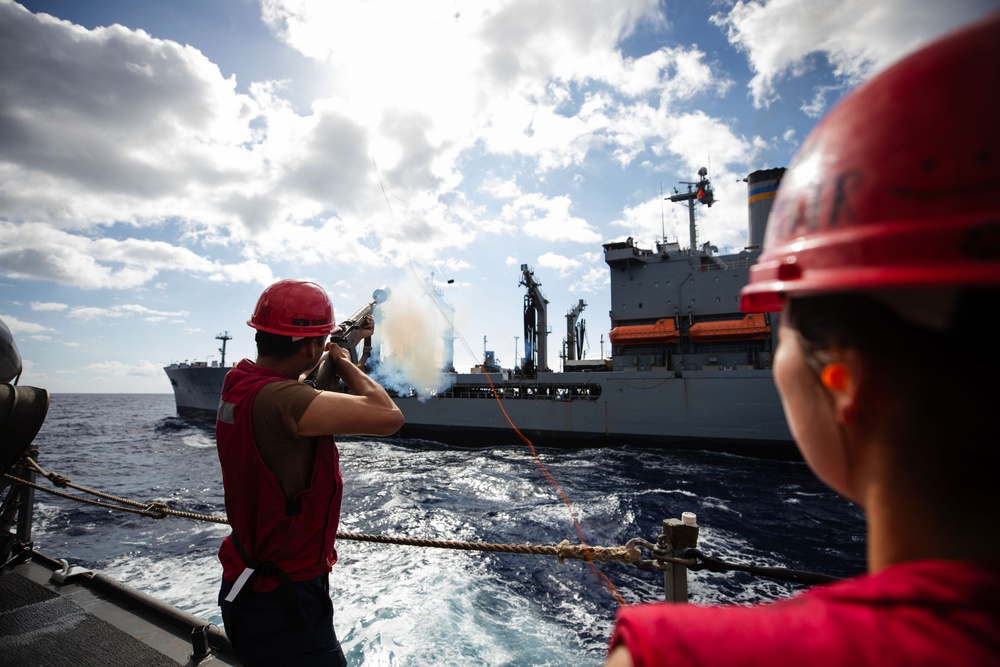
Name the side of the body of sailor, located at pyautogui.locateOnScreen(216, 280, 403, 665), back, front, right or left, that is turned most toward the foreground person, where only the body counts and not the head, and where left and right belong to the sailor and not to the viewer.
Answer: right

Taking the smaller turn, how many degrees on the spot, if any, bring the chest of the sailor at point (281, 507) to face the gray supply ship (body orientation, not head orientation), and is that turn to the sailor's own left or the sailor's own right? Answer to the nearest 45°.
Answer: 0° — they already face it

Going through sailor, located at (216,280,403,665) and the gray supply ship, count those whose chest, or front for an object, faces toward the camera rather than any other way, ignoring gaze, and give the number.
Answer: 0

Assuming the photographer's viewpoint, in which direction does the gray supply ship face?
facing away from the viewer and to the left of the viewer

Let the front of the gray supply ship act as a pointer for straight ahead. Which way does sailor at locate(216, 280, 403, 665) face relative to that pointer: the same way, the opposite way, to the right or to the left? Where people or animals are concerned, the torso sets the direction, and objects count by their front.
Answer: to the right

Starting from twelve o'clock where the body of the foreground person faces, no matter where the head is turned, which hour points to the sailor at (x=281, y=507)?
The sailor is roughly at 11 o'clock from the foreground person.

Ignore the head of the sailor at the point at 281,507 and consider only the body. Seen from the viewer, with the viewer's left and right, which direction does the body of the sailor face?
facing away from the viewer and to the right of the viewer

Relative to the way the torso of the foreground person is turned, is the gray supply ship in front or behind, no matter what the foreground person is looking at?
in front

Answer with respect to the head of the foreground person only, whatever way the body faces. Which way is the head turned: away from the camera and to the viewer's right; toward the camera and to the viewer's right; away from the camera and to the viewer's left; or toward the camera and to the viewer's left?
away from the camera and to the viewer's left

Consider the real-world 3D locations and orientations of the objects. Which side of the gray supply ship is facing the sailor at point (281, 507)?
left

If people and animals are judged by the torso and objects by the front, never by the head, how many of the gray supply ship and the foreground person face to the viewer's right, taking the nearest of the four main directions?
0

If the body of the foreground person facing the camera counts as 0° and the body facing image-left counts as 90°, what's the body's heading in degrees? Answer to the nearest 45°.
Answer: approximately 135°
